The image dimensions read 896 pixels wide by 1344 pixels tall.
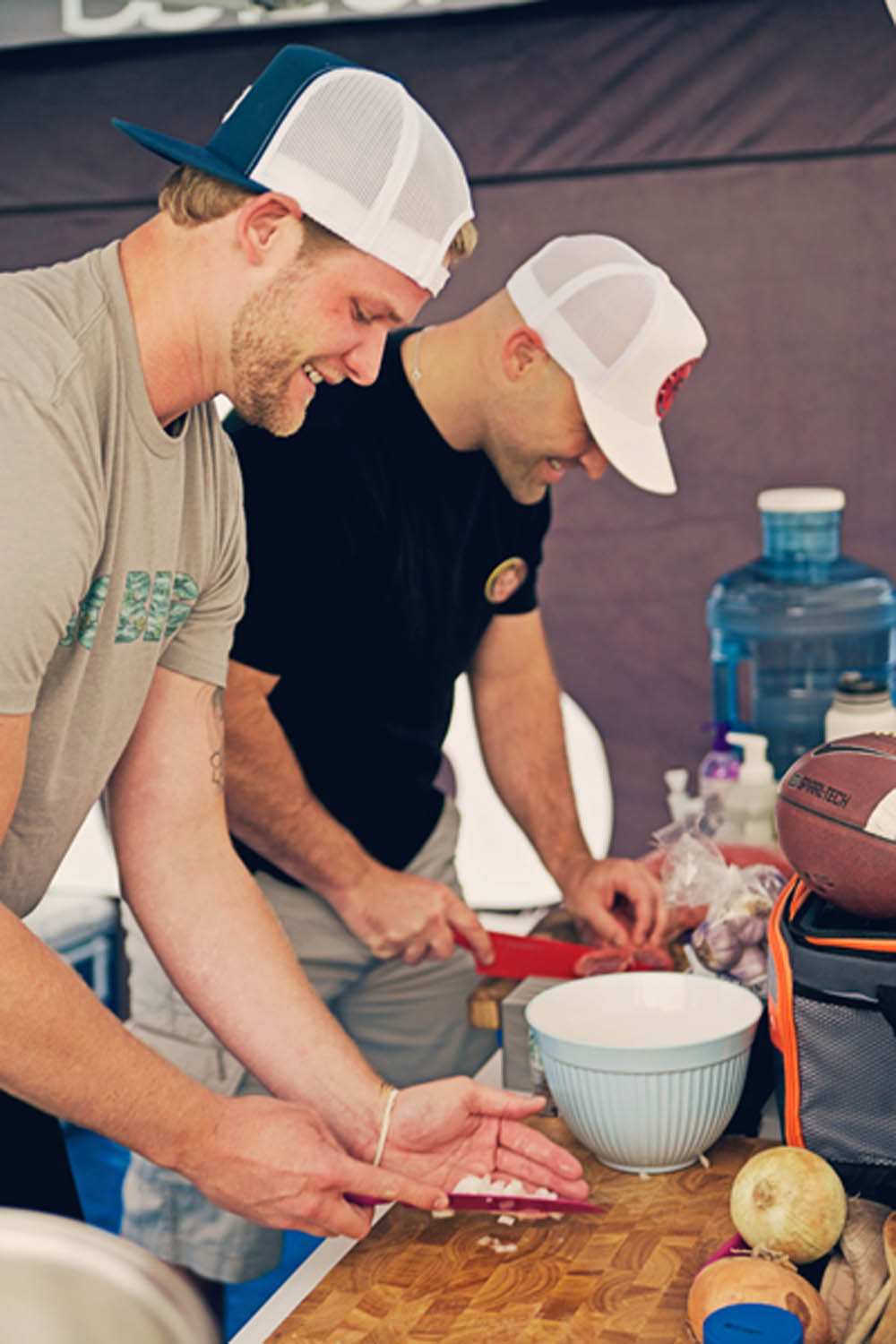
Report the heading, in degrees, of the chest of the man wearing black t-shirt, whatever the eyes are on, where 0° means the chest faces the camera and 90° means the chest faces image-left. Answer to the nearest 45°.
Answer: approximately 315°

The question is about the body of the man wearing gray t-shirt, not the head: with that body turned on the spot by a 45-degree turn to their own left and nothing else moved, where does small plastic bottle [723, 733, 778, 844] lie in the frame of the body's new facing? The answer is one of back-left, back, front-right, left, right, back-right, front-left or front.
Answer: front-left

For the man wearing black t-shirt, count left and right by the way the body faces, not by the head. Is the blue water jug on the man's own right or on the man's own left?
on the man's own left

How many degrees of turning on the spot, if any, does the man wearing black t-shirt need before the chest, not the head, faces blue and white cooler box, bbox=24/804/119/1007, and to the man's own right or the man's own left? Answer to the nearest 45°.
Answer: approximately 180°

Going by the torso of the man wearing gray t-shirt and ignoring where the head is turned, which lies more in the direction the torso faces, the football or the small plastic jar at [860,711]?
the football

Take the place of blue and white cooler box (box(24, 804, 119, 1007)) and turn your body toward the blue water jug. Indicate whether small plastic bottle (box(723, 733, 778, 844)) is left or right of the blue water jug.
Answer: right

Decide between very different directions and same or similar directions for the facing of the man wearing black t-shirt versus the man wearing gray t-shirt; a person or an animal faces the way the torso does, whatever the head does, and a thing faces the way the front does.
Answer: same or similar directions

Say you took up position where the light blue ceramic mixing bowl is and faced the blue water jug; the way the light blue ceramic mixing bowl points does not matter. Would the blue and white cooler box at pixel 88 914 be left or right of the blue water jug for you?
left

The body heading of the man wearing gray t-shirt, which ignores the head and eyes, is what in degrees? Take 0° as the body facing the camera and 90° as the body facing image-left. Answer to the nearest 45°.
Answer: approximately 315°

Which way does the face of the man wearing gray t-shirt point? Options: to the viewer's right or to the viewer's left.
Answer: to the viewer's right

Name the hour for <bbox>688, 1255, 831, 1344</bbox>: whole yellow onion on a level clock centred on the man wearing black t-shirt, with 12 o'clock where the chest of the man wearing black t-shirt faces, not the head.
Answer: The whole yellow onion is roughly at 1 o'clock from the man wearing black t-shirt.

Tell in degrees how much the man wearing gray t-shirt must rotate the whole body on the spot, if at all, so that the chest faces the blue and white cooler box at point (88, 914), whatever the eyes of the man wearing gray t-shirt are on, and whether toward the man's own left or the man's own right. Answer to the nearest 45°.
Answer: approximately 135° to the man's own left

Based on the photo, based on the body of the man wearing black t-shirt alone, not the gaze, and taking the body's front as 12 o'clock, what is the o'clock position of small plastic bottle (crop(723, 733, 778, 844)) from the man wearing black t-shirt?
The small plastic bottle is roughly at 10 o'clock from the man wearing black t-shirt.

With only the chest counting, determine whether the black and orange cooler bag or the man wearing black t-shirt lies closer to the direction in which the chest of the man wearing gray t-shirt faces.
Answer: the black and orange cooler bag

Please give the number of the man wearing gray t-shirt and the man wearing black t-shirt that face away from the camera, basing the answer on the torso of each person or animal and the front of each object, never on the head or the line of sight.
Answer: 0
